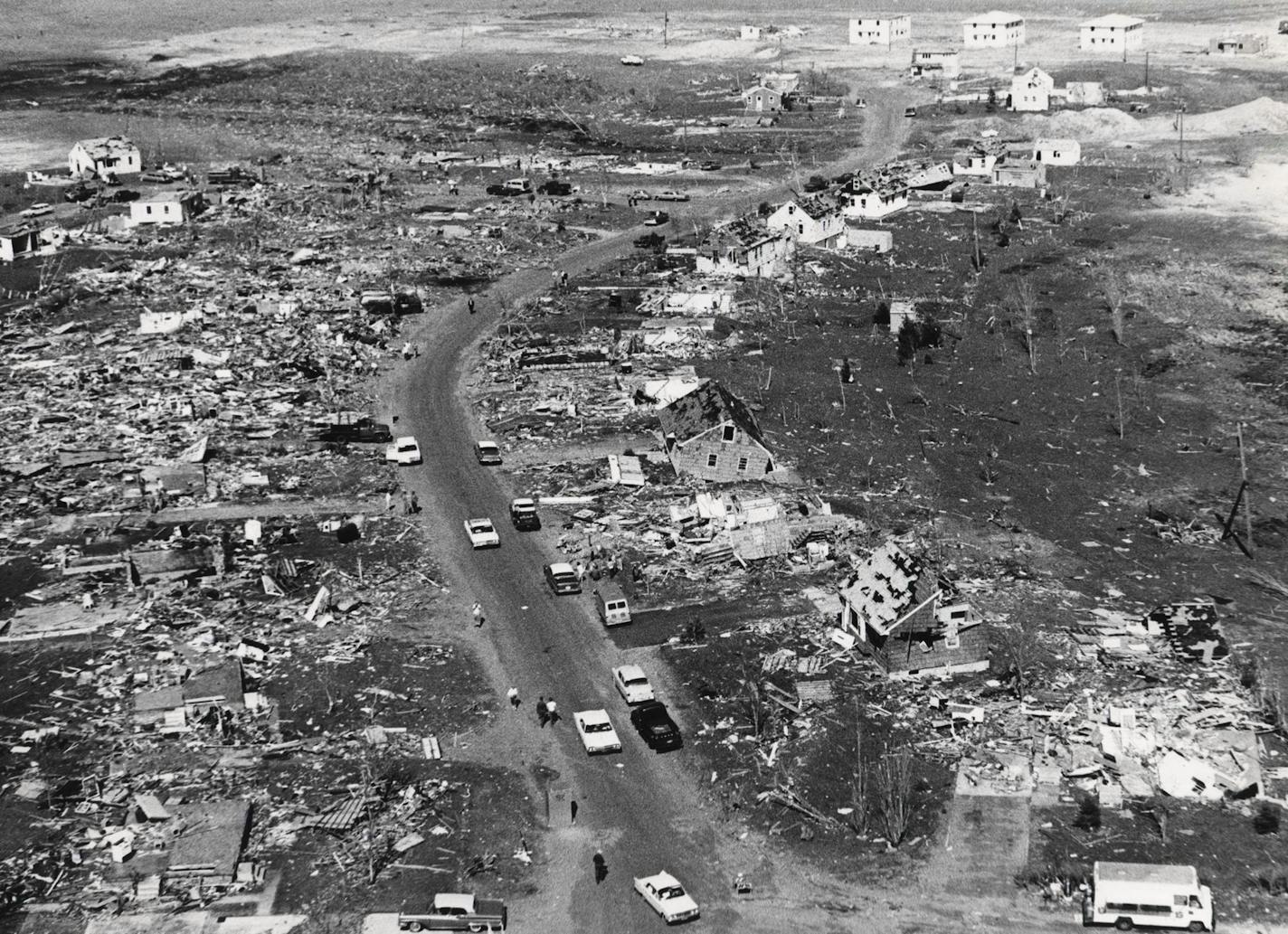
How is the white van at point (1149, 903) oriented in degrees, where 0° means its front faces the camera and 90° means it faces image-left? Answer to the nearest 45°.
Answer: approximately 270°

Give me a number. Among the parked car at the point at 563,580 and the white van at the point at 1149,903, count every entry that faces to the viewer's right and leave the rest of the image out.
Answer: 1

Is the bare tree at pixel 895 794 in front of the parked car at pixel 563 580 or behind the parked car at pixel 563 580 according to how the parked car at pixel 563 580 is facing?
behind

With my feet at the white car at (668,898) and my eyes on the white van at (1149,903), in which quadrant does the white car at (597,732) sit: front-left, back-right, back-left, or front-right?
back-left

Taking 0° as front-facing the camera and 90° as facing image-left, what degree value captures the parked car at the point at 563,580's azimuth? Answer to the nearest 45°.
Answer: approximately 135°
